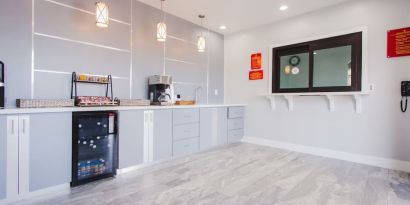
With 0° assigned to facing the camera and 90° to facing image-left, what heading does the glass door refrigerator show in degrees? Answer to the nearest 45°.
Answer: approximately 315°

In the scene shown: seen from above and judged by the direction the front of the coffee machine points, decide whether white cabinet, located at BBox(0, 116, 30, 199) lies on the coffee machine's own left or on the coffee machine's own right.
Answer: on the coffee machine's own right

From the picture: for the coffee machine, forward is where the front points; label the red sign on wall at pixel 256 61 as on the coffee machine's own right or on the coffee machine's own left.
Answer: on the coffee machine's own left

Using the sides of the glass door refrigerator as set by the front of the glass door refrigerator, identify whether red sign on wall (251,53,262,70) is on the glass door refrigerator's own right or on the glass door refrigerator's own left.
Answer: on the glass door refrigerator's own left

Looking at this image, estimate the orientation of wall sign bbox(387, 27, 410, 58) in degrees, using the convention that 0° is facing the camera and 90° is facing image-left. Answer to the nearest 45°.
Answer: approximately 45°

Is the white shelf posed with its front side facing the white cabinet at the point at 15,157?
yes

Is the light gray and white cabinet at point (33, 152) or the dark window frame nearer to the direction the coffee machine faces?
the dark window frame

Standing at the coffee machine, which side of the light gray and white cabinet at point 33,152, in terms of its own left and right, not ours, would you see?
left

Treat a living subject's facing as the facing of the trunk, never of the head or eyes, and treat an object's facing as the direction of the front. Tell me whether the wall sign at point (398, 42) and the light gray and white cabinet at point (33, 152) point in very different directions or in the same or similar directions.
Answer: very different directions

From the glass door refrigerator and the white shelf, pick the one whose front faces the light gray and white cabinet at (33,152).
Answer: the white shelf
